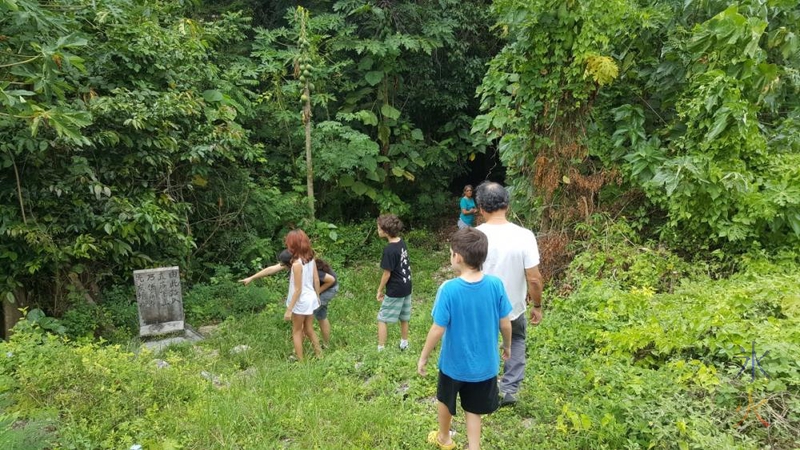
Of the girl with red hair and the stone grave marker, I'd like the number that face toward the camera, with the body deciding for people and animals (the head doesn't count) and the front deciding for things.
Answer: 1

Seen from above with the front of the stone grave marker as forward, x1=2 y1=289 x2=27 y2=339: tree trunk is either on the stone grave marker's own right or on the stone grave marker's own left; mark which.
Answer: on the stone grave marker's own right

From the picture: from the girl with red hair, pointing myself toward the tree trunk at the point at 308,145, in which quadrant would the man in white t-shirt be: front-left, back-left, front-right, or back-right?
back-right

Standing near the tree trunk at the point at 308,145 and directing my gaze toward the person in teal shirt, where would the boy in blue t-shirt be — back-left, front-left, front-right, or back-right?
front-right

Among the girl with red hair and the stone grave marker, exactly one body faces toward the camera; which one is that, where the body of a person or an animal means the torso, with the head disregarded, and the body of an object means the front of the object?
the stone grave marker

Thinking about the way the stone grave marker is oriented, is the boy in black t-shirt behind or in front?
in front

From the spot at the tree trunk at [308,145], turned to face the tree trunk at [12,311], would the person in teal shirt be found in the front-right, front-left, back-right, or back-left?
back-left

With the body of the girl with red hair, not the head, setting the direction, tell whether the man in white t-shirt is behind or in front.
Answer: behind

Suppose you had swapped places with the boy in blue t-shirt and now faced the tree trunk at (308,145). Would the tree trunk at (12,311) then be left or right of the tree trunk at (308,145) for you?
left

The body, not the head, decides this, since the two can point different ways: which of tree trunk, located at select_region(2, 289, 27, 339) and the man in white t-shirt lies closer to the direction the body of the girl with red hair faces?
the tree trunk

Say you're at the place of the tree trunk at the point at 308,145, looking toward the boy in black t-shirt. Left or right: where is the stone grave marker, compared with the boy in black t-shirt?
right

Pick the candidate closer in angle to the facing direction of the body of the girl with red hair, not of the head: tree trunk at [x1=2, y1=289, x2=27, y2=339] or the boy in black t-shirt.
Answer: the tree trunk

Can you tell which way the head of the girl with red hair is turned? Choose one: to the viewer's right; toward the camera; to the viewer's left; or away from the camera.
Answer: away from the camera

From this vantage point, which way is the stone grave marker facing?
toward the camera

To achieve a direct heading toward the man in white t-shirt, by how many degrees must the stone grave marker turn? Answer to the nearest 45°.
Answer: approximately 45° to its left

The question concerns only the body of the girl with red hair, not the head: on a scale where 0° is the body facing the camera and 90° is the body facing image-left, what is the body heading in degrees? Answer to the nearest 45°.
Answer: approximately 135°
